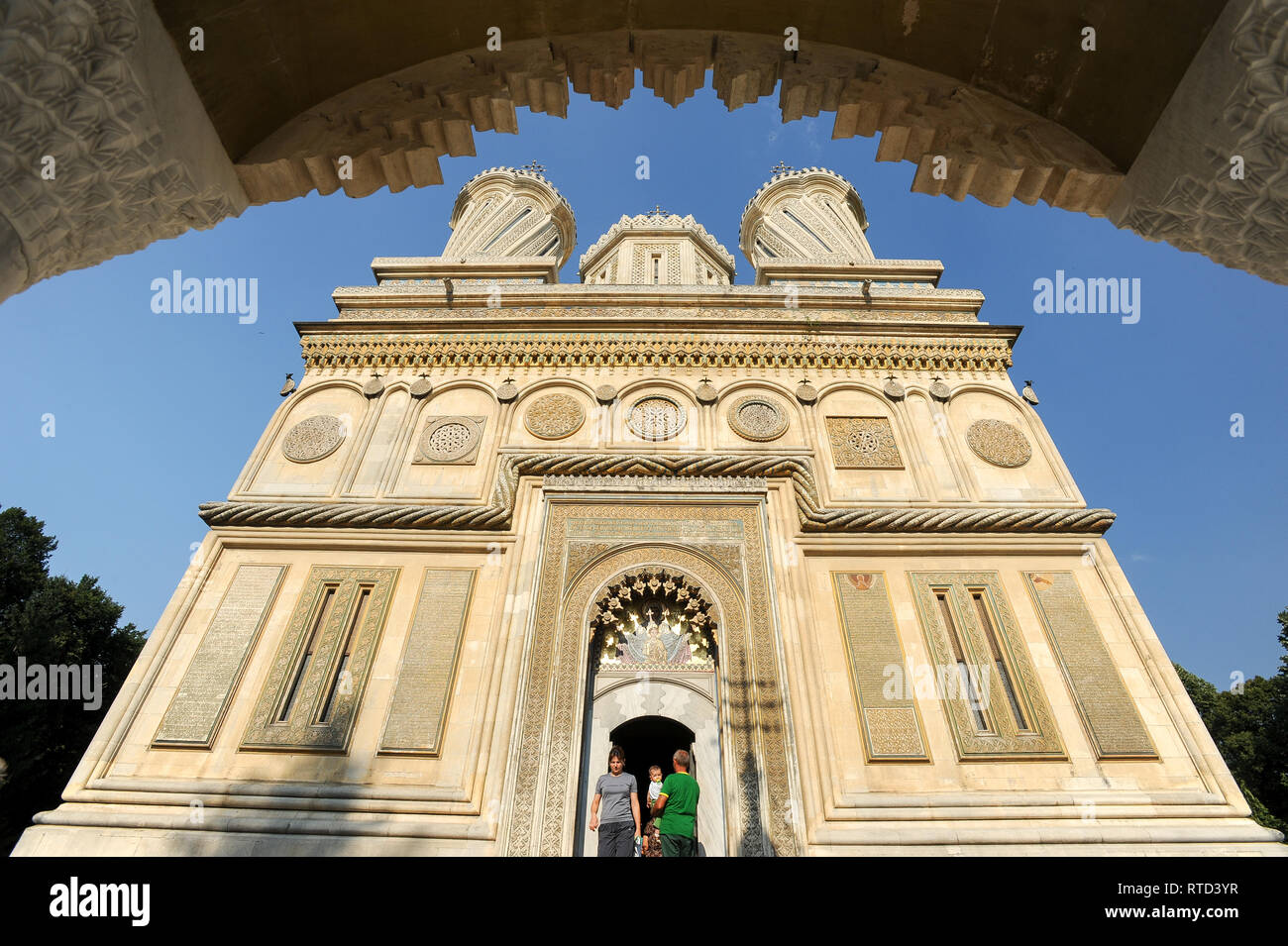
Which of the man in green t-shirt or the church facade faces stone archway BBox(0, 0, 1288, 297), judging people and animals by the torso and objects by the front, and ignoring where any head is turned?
the church facade

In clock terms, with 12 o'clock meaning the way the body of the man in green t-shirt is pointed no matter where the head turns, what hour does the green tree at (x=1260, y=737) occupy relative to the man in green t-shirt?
The green tree is roughly at 3 o'clock from the man in green t-shirt.

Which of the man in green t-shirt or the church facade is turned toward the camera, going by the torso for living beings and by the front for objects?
the church facade

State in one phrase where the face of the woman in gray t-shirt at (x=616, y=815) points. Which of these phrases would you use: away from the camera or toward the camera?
toward the camera

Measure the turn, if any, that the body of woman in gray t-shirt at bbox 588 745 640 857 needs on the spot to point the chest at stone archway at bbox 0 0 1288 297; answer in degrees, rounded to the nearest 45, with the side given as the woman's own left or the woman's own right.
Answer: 0° — they already face it

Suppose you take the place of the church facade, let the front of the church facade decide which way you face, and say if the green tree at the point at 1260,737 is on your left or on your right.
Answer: on your left

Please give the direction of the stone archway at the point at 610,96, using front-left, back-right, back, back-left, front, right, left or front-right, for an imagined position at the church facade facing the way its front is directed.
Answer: front

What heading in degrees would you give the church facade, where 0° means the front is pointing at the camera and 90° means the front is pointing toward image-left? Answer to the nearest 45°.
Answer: approximately 0°

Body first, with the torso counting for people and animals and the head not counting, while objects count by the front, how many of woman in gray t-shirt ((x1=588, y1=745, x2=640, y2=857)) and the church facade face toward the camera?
2

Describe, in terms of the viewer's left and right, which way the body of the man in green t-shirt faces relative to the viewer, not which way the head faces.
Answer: facing away from the viewer and to the left of the viewer

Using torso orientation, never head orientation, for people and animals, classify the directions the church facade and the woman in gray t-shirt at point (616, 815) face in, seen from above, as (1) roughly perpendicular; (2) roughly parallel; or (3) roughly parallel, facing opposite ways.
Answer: roughly parallel

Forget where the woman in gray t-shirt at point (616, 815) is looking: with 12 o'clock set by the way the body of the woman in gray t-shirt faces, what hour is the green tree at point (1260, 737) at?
The green tree is roughly at 8 o'clock from the woman in gray t-shirt.

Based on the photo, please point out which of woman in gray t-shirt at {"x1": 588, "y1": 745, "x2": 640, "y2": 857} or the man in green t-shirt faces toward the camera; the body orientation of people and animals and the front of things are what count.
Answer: the woman in gray t-shirt

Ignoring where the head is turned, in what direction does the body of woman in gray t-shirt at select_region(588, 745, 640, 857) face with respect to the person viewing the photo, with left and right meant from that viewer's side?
facing the viewer
